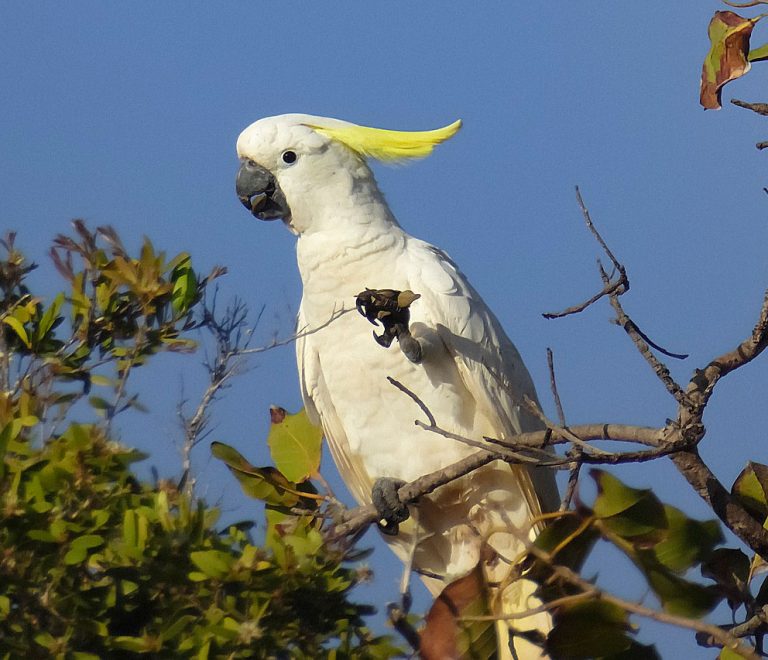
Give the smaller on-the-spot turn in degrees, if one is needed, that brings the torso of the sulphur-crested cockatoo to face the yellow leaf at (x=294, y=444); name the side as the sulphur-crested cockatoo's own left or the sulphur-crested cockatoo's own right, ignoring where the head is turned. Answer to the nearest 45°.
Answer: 0° — it already faces it

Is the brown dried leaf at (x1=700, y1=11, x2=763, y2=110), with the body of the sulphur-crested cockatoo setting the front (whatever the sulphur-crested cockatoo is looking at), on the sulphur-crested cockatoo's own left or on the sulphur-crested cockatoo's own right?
on the sulphur-crested cockatoo's own left

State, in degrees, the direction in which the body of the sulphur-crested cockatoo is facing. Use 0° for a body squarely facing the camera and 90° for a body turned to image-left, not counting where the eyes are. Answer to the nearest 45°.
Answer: approximately 45°

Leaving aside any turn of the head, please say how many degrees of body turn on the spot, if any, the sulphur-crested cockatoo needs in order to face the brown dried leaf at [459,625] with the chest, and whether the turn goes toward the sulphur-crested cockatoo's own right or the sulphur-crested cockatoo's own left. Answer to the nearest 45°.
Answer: approximately 45° to the sulphur-crested cockatoo's own left

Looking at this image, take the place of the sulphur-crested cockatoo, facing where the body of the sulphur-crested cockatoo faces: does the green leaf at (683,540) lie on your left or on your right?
on your left

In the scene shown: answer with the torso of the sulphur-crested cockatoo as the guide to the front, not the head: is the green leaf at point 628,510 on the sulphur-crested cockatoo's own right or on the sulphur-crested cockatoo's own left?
on the sulphur-crested cockatoo's own left

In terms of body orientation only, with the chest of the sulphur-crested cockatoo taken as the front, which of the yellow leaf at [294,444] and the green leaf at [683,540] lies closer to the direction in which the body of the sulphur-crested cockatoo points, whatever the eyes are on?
the yellow leaf
